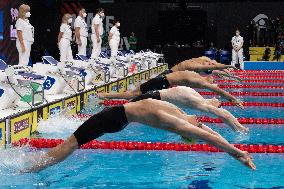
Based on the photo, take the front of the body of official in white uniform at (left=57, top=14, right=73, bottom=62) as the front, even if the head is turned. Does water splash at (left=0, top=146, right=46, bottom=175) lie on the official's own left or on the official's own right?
on the official's own right

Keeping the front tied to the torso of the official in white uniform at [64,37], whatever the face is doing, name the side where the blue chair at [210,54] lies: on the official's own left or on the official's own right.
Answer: on the official's own left

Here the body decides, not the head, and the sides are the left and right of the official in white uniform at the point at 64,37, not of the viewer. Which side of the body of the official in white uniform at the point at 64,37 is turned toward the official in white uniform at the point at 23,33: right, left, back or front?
right

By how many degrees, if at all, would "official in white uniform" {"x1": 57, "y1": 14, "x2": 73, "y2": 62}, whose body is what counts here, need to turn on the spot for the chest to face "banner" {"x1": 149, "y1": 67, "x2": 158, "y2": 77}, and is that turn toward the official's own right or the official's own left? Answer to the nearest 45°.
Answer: approximately 45° to the official's own left

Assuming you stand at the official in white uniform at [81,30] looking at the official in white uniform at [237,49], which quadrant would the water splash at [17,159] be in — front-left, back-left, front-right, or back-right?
back-right

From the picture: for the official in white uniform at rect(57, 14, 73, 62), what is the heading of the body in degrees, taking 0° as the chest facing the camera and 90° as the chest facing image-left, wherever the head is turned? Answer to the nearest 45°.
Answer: approximately 270°
